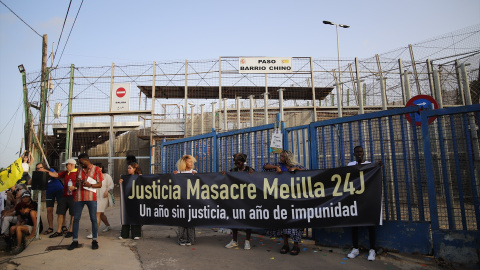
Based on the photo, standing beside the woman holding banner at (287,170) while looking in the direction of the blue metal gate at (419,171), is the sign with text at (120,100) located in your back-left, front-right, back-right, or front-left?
back-left

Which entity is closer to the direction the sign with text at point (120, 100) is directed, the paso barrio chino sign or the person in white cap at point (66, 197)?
the person in white cap

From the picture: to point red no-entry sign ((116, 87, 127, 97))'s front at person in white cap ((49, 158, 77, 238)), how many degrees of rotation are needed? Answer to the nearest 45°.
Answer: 0° — it already faces them

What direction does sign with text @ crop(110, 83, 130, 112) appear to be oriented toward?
toward the camera

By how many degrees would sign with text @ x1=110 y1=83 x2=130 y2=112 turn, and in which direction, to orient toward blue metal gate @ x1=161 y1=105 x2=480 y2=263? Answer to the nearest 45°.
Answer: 0° — it already faces it

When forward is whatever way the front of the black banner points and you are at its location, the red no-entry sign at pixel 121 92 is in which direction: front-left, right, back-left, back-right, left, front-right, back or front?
back-right

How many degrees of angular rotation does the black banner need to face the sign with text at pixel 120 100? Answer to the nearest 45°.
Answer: approximately 135° to its right

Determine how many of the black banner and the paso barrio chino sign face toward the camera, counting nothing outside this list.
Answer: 2

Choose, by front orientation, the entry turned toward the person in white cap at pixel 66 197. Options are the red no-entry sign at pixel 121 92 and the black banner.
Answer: the red no-entry sign

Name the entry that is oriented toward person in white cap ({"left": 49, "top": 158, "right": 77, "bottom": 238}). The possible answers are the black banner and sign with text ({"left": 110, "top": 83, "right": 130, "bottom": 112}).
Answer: the sign with text

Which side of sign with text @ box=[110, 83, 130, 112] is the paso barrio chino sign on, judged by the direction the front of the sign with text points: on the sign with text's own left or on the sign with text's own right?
on the sign with text's own left

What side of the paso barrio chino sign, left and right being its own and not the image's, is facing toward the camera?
front

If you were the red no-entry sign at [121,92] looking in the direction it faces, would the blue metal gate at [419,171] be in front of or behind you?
in front

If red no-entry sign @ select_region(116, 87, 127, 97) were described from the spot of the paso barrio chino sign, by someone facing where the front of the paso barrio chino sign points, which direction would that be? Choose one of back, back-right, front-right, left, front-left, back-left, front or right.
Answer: right

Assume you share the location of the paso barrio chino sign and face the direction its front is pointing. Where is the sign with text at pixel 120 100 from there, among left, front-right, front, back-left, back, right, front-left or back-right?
right

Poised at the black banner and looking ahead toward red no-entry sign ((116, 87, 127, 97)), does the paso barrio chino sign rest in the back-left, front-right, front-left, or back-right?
front-right
